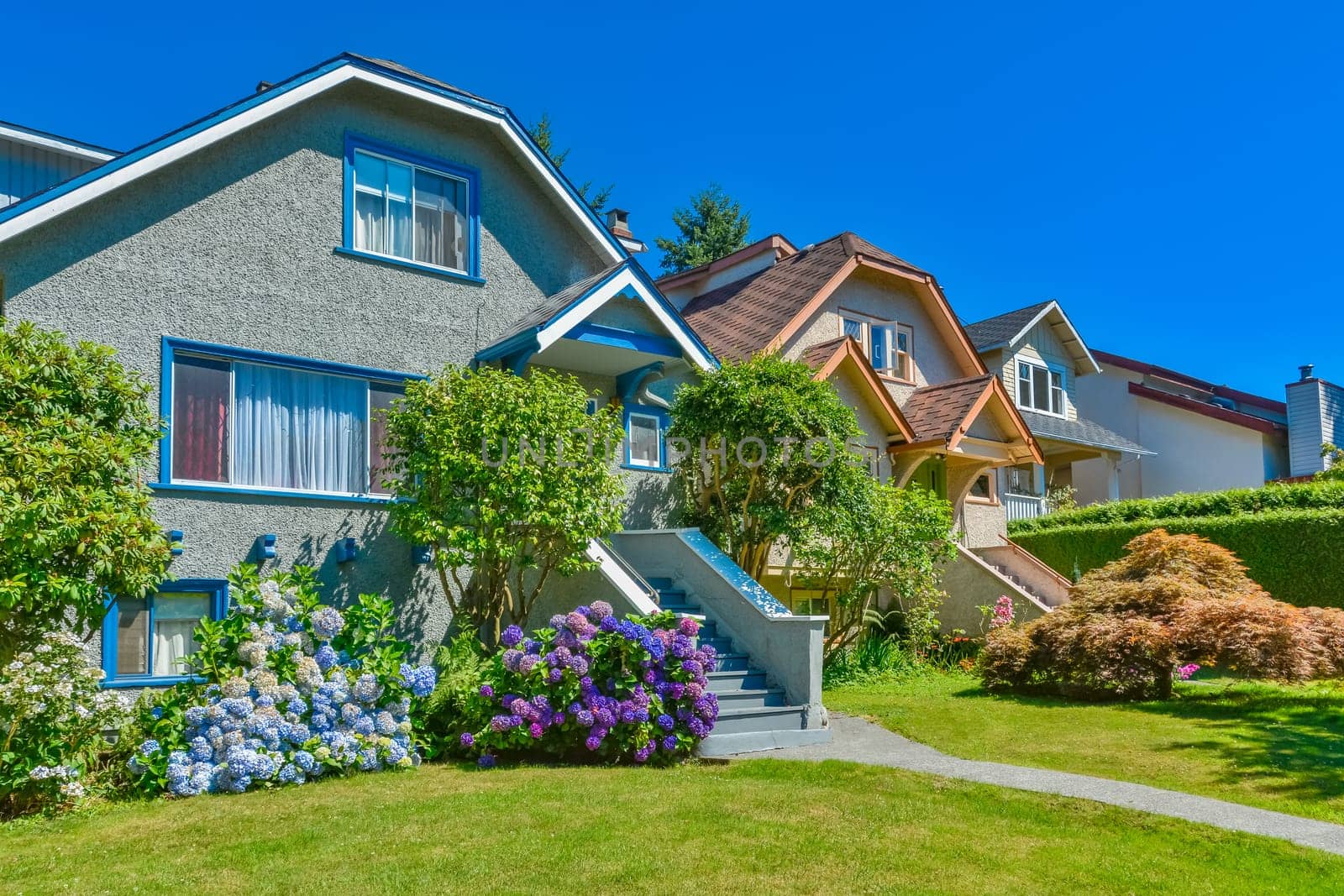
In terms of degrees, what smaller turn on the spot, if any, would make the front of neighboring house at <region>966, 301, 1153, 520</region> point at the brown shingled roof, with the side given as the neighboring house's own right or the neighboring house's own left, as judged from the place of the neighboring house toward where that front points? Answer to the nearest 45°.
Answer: approximately 45° to the neighboring house's own right

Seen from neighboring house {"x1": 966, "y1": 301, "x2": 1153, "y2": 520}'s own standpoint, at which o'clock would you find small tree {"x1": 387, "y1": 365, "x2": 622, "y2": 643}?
The small tree is roughly at 2 o'clock from the neighboring house.

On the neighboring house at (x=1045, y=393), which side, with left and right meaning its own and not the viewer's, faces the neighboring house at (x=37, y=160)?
right

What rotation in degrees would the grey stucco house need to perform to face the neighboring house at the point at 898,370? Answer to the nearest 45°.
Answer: approximately 90° to its left

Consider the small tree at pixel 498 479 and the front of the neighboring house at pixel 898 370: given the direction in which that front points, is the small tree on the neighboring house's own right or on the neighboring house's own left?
on the neighboring house's own right

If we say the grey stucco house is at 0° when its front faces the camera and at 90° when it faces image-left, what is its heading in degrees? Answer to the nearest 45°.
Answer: approximately 315°
